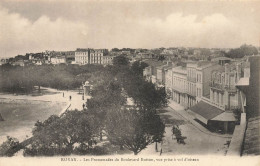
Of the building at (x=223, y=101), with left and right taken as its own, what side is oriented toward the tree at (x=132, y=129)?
front

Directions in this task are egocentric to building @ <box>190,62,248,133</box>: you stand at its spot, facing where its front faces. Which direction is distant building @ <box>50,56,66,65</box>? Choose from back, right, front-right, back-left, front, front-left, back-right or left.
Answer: right

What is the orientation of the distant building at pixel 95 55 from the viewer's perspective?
toward the camera

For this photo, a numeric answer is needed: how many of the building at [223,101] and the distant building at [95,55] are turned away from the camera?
0

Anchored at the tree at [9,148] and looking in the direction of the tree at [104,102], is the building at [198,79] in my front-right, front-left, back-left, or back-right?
front-right

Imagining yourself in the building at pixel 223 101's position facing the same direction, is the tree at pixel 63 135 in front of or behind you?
in front

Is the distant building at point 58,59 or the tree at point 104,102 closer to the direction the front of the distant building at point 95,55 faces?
the tree

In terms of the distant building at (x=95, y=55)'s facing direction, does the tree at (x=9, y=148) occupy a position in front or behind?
in front

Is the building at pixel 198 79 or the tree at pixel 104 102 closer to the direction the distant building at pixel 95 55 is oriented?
the tree

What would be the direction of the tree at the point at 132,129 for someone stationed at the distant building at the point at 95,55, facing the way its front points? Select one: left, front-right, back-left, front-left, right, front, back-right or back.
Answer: front

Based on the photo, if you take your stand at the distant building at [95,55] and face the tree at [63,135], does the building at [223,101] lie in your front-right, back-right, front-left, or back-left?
front-left

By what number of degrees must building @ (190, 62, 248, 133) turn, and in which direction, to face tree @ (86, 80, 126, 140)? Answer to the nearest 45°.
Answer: approximately 45° to its right

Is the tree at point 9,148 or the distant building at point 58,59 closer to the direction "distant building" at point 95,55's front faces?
the tree

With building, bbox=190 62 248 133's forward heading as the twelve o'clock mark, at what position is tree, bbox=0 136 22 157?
The tree is roughly at 12 o'clock from the building.

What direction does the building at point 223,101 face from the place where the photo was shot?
facing the viewer and to the left of the viewer
